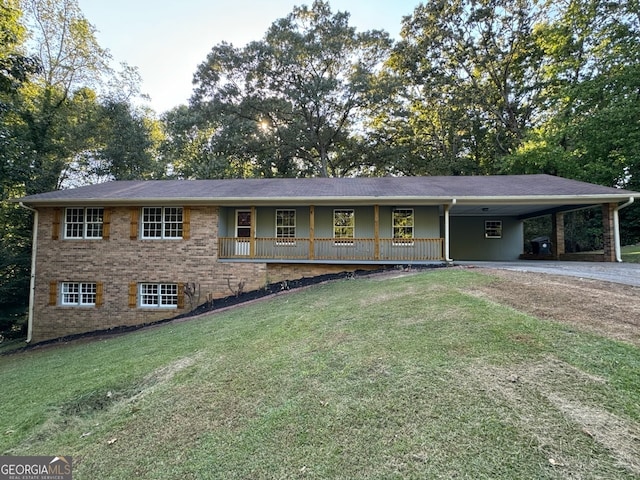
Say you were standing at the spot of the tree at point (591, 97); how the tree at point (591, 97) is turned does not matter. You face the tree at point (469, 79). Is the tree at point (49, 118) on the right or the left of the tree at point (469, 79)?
left

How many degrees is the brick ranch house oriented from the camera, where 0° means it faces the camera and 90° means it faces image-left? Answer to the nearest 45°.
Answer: approximately 0°

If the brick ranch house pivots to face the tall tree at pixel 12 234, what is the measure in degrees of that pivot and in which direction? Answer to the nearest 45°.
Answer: approximately 90° to its right

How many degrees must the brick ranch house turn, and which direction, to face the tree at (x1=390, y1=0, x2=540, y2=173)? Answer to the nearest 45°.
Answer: approximately 135° to its left

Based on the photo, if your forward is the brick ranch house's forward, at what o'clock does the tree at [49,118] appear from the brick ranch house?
The tree is roughly at 4 o'clock from the brick ranch house.

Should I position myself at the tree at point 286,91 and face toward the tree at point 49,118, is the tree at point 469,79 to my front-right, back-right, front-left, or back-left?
back-left

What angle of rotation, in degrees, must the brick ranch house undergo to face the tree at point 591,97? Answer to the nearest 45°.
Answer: approximately 90° to its left

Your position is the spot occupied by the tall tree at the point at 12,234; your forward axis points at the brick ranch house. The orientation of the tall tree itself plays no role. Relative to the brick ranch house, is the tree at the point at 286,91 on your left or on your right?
left
